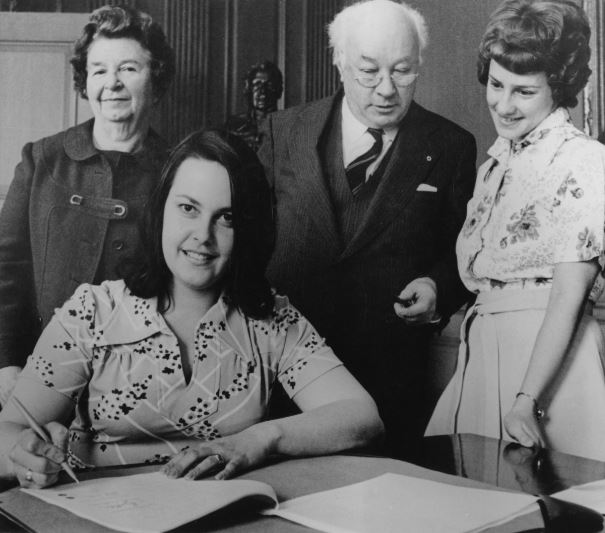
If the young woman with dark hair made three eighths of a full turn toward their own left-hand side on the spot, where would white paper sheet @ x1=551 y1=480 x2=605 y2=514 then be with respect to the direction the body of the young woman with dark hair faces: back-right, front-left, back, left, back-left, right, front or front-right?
right

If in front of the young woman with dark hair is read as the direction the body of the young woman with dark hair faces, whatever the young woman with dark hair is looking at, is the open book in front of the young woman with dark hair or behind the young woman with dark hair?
in front

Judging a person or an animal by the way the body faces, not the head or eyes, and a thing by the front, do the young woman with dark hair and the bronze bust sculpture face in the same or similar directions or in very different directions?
same or similar directions

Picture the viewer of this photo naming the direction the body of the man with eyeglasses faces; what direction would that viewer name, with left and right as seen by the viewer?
facing the viewer

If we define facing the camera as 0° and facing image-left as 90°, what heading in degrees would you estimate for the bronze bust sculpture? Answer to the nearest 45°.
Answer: approximately 0°

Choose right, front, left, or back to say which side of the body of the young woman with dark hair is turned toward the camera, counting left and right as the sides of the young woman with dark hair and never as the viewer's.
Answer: front

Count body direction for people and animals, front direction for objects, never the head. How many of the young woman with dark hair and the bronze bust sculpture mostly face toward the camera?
2

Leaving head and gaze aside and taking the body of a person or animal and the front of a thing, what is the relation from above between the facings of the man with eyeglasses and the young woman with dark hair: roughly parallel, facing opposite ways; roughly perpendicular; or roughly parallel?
roughly parallel

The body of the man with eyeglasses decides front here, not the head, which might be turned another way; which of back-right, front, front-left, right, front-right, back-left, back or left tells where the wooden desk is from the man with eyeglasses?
front

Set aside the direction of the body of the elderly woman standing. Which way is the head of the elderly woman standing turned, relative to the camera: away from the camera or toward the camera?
toward the camera
